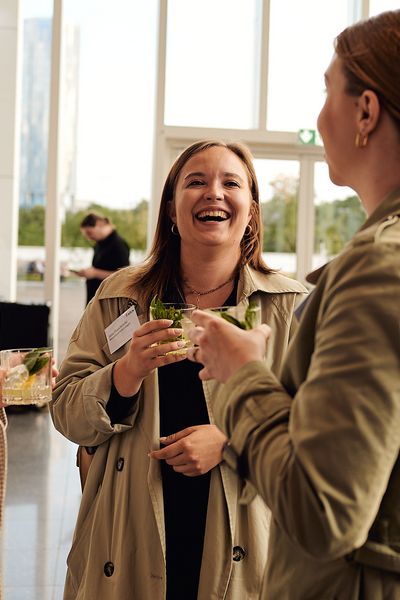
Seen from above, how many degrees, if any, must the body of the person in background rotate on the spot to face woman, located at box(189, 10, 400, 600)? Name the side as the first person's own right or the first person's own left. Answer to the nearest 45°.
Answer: approximately 90° to the first person's own left

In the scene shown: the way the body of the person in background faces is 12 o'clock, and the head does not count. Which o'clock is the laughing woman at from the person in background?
The laughing woman is roughly at 9 o'clock from the person in background.

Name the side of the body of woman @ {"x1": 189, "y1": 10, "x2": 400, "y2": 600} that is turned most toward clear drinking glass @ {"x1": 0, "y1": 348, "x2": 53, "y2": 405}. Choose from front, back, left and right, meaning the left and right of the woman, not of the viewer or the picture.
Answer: front

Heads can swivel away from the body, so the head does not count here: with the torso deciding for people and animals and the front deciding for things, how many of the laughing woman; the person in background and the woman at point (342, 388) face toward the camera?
1

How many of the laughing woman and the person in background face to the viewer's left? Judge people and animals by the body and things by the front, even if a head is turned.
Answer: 1

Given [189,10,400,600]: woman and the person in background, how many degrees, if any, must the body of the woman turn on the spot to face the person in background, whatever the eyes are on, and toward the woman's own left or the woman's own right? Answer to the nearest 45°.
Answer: approximately 45° to the woman's own right

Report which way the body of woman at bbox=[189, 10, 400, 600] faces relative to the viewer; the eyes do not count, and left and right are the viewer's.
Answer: facing away from the viewer and to the left of the viewer

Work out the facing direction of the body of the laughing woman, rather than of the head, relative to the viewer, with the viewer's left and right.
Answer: facing the viewer

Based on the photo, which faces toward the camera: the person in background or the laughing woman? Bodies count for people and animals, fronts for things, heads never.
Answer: the laughing woman

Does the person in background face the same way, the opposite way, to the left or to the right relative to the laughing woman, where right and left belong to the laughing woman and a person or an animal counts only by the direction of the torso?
to the right

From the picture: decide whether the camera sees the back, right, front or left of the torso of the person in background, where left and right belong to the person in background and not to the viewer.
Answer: left

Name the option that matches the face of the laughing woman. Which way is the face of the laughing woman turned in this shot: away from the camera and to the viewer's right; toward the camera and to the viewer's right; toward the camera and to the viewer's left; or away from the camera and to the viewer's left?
toward the camera and to the viewer's right

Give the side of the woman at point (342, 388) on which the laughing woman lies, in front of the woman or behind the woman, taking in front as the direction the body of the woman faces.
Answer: in front

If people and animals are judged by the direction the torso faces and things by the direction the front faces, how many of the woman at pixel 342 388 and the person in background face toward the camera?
0
